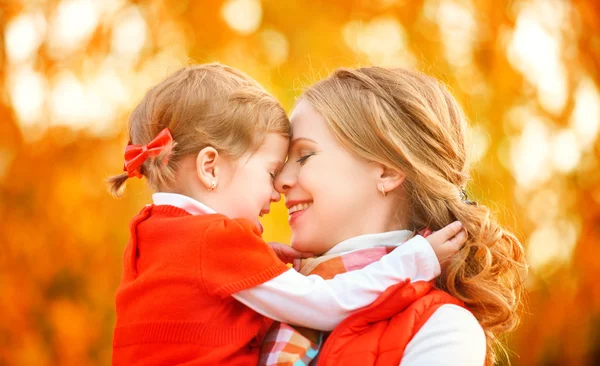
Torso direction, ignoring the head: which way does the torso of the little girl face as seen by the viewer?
to the viewer's right

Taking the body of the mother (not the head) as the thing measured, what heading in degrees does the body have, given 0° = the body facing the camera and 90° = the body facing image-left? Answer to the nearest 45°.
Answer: approximately 90°

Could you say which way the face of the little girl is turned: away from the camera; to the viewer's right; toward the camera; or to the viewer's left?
to the viewer's right
